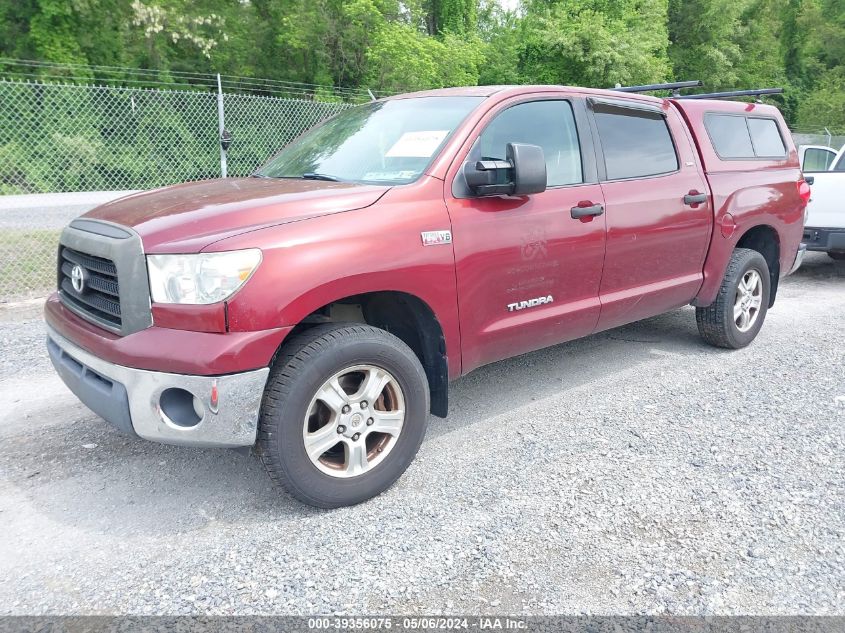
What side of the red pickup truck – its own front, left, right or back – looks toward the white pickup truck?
back

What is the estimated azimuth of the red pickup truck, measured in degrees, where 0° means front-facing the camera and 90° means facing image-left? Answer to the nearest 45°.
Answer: approximately 45°
